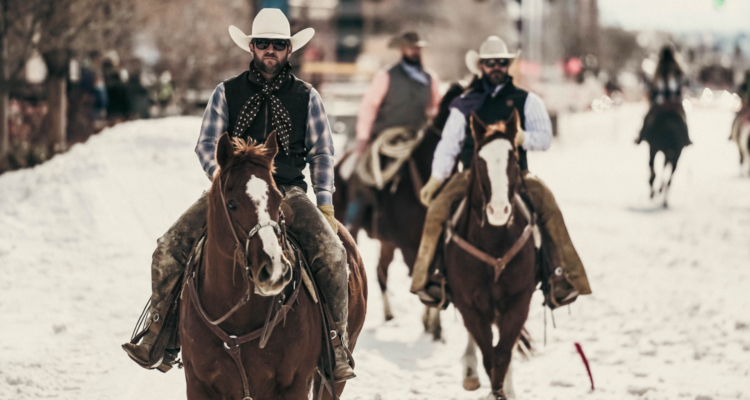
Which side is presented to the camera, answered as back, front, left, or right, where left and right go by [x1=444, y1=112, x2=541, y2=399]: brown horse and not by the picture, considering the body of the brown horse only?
front

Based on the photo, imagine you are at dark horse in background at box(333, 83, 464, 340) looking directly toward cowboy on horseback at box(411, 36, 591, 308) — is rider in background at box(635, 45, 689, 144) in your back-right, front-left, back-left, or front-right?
back-left

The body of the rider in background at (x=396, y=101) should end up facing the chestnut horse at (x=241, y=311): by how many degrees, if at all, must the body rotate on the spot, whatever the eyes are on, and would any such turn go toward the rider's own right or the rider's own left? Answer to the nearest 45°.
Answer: approximately 45° to the rider's own right

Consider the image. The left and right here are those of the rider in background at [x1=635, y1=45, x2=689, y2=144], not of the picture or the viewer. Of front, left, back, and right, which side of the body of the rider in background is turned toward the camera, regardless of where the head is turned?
back

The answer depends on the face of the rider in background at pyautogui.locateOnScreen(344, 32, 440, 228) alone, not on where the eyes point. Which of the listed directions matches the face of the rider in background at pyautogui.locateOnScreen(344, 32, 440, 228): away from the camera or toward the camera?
toward the camera

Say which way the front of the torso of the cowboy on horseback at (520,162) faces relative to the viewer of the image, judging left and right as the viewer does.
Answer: facing the viewer

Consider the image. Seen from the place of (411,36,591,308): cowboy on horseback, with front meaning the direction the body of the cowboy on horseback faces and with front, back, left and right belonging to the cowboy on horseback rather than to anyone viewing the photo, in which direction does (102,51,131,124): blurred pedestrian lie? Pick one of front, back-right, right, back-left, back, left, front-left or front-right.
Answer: back-right

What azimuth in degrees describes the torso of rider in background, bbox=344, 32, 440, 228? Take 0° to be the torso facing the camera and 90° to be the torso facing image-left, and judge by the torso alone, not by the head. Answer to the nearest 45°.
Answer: approximately 315°

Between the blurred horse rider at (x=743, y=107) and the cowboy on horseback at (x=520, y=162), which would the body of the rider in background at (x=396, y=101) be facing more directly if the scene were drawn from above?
the cowboy on horseback

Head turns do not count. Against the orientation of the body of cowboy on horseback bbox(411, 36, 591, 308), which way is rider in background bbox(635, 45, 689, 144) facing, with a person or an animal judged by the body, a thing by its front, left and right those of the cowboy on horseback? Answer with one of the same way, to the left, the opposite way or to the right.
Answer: the opposite way

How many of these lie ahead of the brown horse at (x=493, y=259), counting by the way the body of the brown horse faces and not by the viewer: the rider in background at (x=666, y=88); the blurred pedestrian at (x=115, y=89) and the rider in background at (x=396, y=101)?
0

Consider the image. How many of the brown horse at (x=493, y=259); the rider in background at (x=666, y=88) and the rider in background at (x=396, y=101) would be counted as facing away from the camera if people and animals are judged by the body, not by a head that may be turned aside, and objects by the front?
1

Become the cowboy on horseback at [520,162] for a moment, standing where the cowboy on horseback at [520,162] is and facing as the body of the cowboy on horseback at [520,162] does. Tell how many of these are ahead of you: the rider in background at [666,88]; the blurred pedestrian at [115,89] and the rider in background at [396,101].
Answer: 0

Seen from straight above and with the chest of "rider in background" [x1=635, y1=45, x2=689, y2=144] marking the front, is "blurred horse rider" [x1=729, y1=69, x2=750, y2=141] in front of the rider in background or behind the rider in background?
in front
